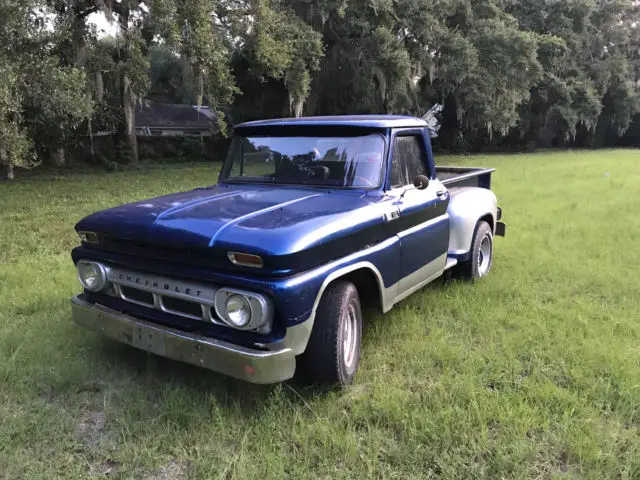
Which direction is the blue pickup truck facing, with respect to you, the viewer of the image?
facing the viewer and to the left of the viewer
